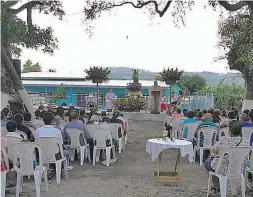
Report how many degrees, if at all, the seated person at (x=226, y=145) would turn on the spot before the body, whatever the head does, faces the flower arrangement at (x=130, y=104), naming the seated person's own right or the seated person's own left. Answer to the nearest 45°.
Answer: approximately 45° to the seated person's own right

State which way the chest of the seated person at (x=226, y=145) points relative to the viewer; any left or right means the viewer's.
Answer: facing away from the viewer and to the left of the viewer

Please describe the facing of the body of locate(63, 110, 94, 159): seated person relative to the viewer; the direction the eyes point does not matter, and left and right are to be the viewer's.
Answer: facing away from the viewer

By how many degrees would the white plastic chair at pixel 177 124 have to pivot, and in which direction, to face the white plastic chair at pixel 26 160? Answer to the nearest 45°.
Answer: approximately 180°

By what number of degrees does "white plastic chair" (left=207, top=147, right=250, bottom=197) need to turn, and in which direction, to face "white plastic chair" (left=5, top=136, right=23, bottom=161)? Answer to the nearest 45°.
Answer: approximately 45° to its left

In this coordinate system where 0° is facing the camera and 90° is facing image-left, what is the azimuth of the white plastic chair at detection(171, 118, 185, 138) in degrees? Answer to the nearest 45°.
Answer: approximately 180°

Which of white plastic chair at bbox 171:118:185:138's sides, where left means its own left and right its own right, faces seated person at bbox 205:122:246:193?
back

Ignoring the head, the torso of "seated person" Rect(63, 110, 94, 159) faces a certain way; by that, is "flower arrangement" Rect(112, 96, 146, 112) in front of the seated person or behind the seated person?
in front

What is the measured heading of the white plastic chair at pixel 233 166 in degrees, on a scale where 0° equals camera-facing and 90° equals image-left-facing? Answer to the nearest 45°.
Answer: approximately 135°

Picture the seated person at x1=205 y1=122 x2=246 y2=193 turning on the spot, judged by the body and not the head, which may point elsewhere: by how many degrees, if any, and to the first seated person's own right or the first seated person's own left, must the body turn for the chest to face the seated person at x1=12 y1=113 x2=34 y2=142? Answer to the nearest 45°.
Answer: approximately 45° to the first seated person's own left

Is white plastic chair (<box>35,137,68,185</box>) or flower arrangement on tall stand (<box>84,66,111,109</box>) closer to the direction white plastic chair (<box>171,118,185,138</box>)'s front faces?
the flower arrangement on tall stand

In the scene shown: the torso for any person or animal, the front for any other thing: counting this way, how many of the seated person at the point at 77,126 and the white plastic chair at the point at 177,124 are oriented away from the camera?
2

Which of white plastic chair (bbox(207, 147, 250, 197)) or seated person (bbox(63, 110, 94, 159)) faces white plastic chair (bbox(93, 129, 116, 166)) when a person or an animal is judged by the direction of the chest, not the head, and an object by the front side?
white plastic chair (bbox(207, 147, 250, 197))

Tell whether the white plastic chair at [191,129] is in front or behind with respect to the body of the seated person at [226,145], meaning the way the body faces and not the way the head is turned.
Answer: in front
